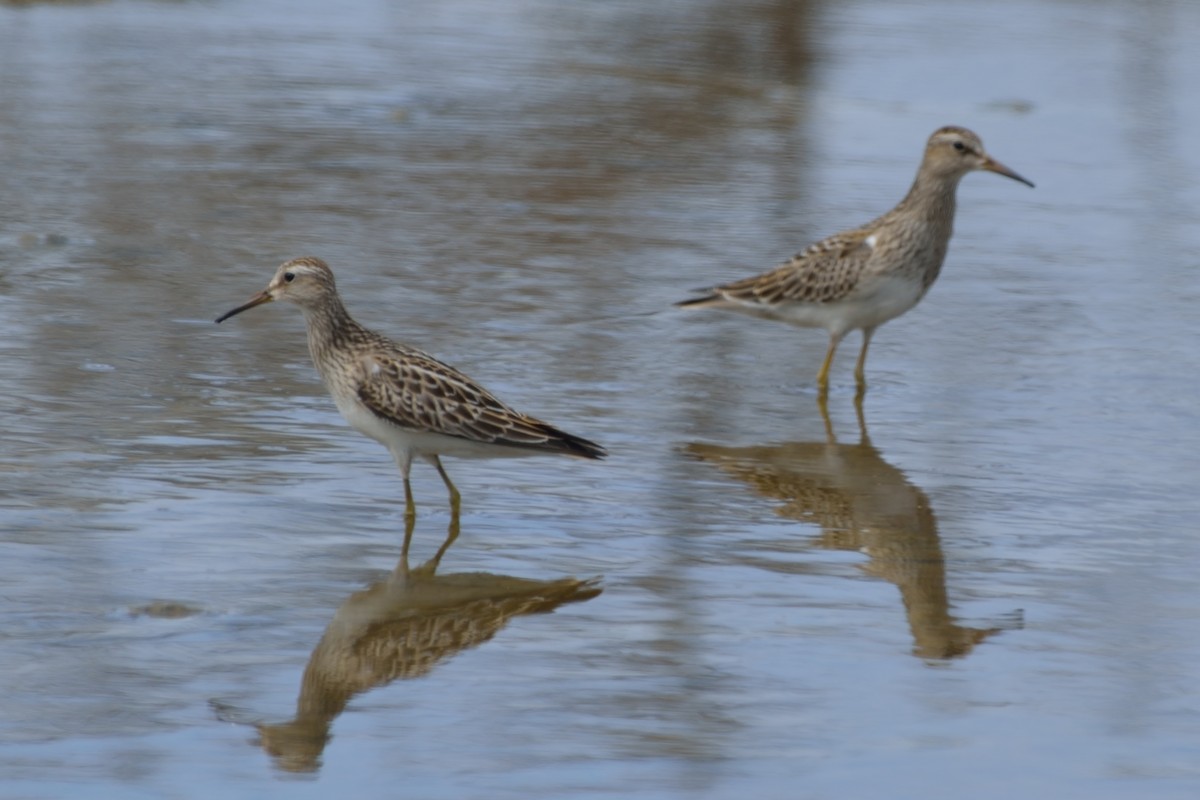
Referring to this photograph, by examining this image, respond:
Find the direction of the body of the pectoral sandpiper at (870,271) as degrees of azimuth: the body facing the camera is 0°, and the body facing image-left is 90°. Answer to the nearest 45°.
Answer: approximately 270°

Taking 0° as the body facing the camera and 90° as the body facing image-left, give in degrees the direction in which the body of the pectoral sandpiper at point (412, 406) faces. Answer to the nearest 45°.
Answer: approximately 90°

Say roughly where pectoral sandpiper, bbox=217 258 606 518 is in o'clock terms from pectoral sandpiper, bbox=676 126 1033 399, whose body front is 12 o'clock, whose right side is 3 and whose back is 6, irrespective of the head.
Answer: pectoral sandpiper, bbox=217 258 606 518 is roughly at 4 o'clock from pectoral sandpiper, bbox=676 126 1033 399.

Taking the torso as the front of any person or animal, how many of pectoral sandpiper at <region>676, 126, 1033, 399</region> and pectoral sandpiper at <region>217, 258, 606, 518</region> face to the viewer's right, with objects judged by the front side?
1

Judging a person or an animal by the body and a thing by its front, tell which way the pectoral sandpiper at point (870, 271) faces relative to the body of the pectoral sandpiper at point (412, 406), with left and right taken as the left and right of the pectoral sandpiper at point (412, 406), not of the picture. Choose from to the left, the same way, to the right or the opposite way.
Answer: the opposite way

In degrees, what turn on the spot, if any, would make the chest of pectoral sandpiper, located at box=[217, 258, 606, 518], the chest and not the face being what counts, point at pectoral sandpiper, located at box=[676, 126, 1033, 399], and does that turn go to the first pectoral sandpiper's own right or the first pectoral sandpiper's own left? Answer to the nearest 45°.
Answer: approximately 135° to the first pectoral sandpiper's own right

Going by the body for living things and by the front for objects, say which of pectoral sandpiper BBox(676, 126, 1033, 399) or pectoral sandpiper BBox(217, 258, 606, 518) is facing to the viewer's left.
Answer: pectoral sandpiper BBox(217, 258, 606, 518)
